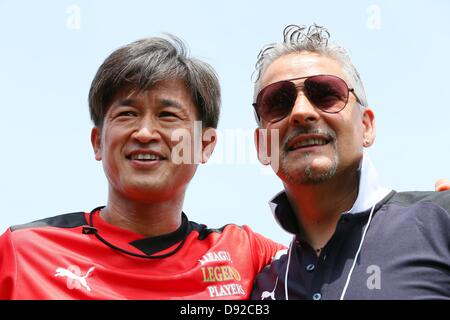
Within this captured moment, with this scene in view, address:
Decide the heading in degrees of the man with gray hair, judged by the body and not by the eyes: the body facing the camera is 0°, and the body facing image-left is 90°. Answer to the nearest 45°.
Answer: approximately 45°
